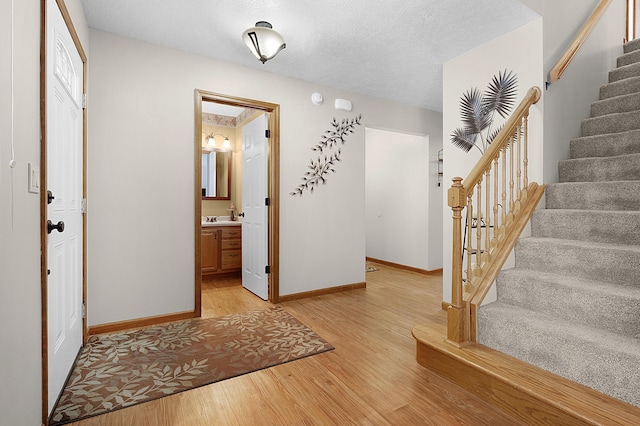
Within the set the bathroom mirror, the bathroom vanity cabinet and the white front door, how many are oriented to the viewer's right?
1

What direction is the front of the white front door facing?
to the viewer's right

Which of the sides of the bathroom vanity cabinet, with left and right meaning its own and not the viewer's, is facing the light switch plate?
front

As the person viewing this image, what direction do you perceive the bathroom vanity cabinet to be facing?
facing the viewer

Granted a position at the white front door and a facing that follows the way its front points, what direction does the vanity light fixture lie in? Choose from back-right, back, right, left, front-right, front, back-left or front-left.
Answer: front-left

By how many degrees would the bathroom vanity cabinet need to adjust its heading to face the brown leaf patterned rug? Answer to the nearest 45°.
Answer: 0° — it already faces it

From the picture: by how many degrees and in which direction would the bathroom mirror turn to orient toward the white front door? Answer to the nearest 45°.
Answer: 0° — it already faces it

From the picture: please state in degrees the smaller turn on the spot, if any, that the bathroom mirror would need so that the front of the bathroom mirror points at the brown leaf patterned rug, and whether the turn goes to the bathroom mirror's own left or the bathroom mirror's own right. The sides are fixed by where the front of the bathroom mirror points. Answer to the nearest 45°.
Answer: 0° — it already faces it

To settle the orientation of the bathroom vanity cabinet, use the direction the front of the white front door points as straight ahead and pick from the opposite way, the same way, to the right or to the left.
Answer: to the right
